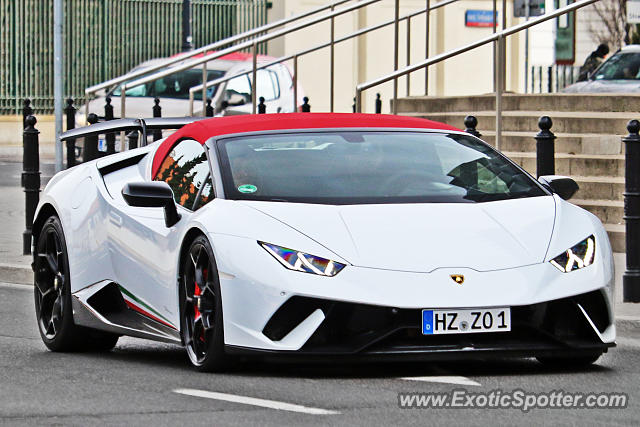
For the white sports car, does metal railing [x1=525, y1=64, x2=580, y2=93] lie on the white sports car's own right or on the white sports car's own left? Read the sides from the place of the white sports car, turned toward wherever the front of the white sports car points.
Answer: on the white sports car's own left

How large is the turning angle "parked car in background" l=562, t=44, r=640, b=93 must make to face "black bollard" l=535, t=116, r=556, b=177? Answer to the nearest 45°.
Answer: approximately 90° to its left

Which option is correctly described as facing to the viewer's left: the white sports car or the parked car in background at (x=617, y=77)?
the parked car in background

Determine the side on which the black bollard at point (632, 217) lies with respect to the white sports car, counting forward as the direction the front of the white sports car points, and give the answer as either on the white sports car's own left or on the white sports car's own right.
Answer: on the white sports car's own left

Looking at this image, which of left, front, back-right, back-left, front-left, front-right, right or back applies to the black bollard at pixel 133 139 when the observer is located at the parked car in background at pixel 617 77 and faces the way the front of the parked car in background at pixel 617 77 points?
front-left

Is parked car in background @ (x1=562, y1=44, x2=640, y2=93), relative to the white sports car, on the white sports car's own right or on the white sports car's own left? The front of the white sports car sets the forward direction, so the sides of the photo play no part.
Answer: on the white sports car's own left

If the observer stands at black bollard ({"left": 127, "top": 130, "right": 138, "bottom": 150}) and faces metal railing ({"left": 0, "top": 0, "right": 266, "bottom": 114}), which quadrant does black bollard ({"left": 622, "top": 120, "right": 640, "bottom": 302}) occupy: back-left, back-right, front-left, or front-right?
back-right
